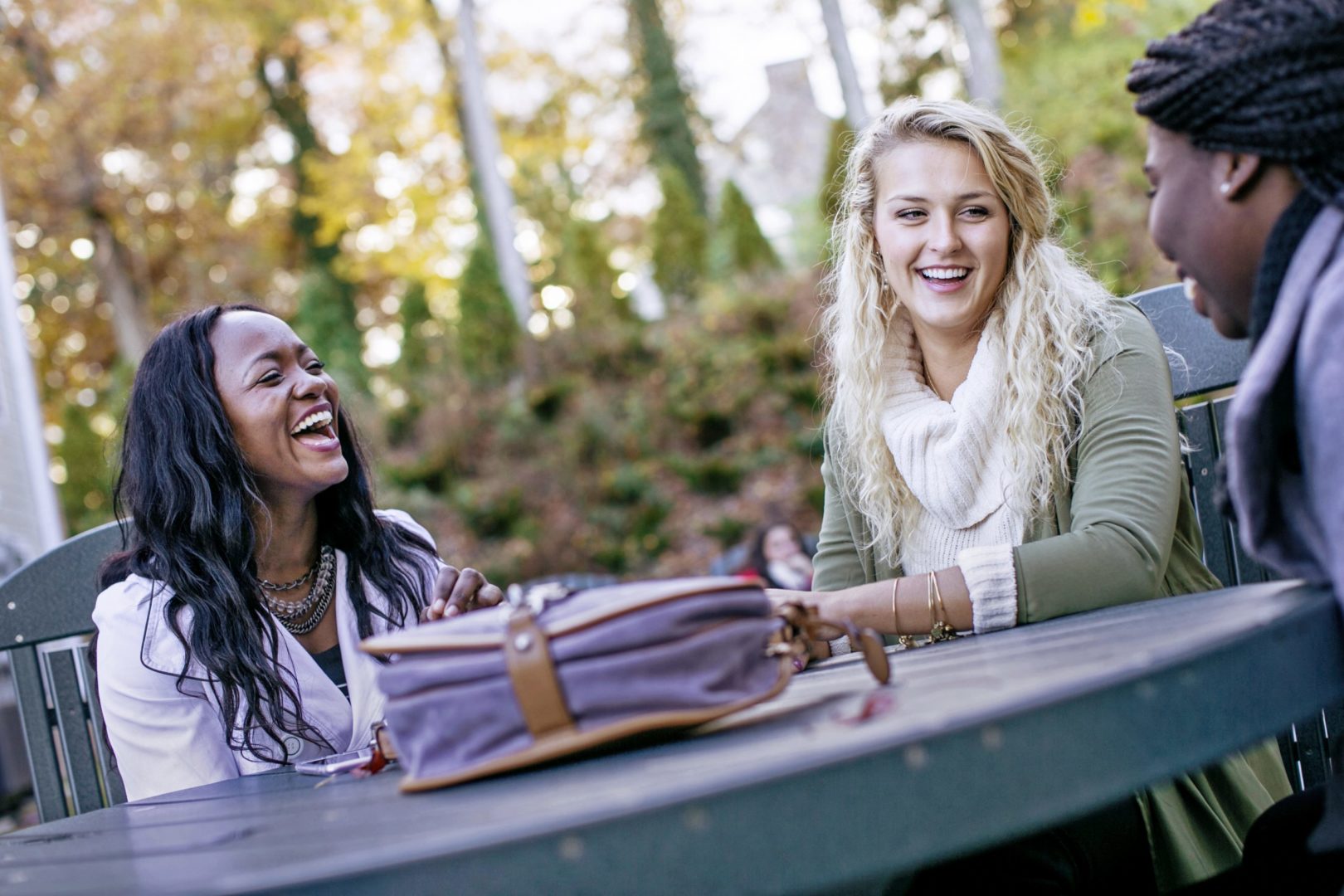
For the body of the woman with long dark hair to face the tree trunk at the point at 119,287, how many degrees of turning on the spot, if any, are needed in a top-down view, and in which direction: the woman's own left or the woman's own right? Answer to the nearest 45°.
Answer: approximately 135° to the woman's own left

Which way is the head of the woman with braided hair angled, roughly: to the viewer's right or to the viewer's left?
to the viewer's left

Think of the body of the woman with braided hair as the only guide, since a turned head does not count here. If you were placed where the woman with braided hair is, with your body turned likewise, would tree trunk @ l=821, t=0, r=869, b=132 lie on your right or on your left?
on your right

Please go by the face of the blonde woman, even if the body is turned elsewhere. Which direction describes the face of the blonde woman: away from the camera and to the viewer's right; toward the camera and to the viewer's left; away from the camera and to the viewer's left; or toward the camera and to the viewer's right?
toward the camera and to the viewer's right

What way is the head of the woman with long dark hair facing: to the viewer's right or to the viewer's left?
to the viewer's right

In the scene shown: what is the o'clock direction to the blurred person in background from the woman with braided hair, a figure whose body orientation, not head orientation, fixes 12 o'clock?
The blurred person in background is roughly at 2 o'clock from the woman with braided hair.

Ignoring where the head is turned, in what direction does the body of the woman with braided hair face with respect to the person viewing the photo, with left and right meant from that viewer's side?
facing to the left of the viewer

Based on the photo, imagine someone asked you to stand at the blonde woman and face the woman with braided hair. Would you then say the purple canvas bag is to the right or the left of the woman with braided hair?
right

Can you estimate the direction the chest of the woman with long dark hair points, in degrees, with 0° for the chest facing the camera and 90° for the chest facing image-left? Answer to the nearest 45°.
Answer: approximately 315°
